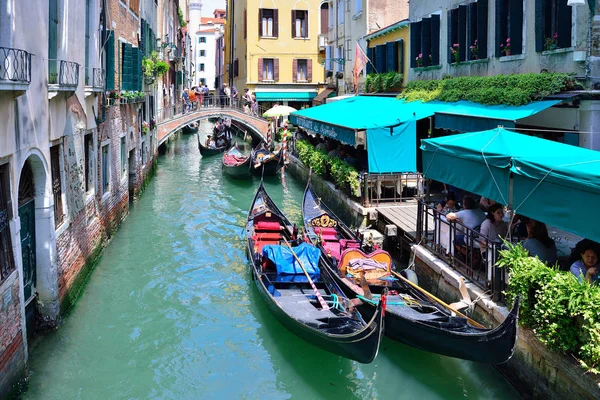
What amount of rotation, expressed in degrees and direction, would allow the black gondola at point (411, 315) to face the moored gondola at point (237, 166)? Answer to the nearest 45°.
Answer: approximately 45° to its right

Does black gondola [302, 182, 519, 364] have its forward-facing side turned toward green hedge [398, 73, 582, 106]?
no

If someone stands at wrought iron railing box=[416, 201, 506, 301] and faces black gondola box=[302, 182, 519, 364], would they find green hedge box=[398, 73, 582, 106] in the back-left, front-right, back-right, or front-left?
back-right

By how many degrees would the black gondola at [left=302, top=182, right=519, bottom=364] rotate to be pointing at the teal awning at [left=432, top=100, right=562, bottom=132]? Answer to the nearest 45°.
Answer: approximately 45° to its right

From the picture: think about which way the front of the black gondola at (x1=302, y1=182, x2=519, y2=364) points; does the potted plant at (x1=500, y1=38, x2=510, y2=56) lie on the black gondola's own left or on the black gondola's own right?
on the black gondola's own right

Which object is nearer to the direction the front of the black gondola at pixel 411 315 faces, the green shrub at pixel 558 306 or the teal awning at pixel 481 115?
the teal awning

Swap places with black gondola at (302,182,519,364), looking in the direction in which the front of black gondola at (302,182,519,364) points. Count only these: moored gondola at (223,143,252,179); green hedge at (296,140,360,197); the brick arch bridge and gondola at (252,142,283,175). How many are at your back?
0

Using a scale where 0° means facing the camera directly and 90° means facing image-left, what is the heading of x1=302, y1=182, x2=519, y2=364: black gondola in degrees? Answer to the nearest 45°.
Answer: approximately 135°
